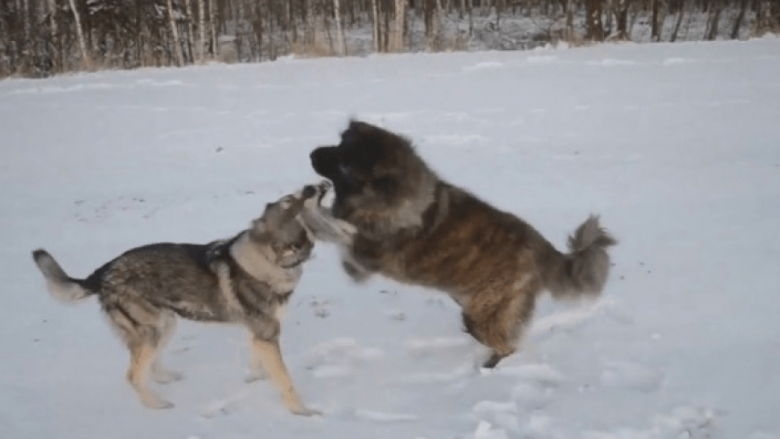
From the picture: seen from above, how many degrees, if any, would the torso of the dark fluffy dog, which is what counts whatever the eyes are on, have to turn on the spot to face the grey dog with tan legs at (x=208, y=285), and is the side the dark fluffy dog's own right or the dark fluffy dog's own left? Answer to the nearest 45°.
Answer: approximately 45° to the dark fluffy dog's own left

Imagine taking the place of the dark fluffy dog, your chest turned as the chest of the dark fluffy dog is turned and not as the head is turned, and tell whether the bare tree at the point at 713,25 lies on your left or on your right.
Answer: on your right

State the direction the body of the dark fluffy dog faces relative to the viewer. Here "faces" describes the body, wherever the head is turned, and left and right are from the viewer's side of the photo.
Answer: facing to the left of the viewer

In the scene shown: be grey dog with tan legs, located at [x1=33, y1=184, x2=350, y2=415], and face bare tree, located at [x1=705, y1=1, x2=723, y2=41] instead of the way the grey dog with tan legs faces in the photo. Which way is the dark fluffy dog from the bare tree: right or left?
right

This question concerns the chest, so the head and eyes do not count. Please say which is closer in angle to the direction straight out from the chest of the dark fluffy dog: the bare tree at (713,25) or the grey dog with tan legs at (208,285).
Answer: the grey dog with tan legs
